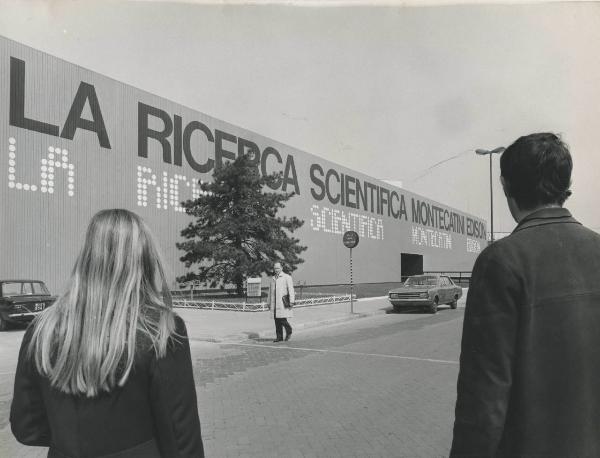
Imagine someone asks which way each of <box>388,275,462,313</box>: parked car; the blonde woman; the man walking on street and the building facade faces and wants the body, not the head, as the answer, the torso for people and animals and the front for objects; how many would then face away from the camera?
1

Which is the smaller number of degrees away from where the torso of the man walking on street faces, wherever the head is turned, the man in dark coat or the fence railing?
the man in dark coat

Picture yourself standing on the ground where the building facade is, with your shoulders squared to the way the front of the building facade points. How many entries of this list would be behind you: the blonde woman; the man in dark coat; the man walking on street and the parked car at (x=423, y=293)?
0

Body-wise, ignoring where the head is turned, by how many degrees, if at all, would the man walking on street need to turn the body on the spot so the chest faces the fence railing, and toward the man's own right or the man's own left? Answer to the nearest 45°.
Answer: approximately 135° to the man's own right

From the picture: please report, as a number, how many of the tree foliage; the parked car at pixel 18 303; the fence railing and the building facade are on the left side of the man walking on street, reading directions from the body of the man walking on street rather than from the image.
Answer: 0

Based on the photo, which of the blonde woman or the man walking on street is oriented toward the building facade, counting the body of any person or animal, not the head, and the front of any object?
the blonde woman

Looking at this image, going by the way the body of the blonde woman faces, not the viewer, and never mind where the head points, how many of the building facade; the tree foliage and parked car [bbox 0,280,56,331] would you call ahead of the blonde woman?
3

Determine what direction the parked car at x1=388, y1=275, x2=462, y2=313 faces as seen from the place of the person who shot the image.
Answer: facing the viewer and to the left of the viewer

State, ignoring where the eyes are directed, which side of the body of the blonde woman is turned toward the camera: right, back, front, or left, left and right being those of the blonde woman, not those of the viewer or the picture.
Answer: back

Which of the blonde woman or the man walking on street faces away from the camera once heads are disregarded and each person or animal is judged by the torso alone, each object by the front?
the blonde woman

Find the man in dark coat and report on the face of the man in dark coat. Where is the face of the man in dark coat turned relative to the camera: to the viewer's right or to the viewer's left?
to the viewer's left

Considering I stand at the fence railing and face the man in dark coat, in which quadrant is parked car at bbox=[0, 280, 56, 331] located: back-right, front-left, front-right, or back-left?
front-right

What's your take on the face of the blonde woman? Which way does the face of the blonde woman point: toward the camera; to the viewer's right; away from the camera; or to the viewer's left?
away from the camera

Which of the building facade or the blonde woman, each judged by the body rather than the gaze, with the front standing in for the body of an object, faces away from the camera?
the blonde woman

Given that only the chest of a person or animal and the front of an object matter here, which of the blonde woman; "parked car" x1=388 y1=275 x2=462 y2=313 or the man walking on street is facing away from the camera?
the blonde woman

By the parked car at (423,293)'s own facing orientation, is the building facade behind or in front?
in front

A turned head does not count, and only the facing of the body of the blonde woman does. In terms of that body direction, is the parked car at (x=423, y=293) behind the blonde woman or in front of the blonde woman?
in front

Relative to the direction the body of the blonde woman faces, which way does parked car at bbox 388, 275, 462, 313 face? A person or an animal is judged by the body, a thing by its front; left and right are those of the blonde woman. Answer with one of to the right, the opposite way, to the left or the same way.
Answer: to the left
